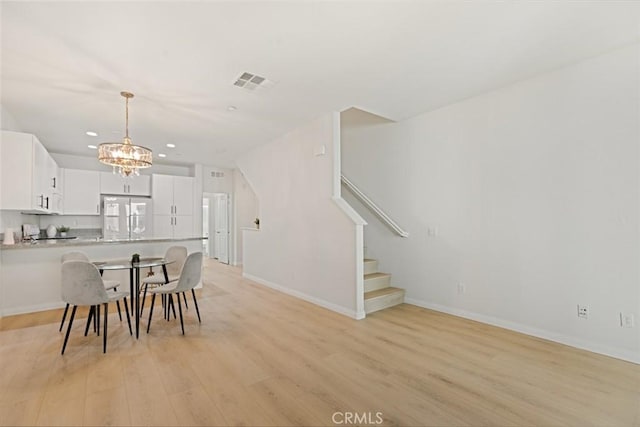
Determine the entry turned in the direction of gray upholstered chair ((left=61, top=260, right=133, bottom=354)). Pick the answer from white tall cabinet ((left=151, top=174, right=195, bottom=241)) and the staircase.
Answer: the white tall cabinet

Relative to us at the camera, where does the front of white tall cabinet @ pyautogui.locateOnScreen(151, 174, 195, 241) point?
facing the viewer

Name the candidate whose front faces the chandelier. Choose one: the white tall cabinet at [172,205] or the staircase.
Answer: the white tall cabinet

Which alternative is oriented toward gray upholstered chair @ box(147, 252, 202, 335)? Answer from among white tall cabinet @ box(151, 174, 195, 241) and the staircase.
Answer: the white tall cabinet

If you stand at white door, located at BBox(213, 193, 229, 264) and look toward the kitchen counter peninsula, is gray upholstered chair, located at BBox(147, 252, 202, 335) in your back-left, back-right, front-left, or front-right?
front-left

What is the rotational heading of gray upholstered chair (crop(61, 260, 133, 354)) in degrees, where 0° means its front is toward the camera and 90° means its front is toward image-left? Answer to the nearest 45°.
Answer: approximately 225°

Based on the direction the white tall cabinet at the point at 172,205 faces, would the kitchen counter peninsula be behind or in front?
in front

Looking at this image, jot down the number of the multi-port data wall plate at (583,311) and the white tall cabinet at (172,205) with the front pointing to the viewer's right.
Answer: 0

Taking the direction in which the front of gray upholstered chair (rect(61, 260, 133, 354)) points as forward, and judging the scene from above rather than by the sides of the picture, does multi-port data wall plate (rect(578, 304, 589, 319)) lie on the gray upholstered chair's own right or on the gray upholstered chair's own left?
on the gray upholstered chair's own right

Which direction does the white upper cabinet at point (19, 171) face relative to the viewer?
to the viewer's right

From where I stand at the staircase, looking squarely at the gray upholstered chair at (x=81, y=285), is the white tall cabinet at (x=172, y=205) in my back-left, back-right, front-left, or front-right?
front-right

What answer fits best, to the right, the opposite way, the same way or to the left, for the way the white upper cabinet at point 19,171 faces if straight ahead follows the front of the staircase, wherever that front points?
to the left

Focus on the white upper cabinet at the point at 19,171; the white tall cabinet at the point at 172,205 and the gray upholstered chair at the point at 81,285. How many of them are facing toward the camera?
1

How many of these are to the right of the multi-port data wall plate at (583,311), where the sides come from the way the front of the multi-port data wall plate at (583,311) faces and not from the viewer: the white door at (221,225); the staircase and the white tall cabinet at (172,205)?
3
